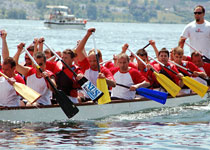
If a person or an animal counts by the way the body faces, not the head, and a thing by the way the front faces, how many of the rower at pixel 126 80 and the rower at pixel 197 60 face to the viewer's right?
0

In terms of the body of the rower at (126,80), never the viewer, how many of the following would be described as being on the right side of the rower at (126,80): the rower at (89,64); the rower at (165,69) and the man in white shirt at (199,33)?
1

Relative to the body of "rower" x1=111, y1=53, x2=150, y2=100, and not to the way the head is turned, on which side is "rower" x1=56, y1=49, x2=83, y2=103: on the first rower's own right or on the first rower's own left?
on the first rower's own right

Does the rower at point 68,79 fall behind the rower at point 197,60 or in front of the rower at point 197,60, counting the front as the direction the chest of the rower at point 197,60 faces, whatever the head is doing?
in front

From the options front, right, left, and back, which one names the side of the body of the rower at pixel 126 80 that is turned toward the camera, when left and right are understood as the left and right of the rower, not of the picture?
front

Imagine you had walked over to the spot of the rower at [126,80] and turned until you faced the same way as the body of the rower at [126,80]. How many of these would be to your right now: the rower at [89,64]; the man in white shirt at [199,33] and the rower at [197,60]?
1

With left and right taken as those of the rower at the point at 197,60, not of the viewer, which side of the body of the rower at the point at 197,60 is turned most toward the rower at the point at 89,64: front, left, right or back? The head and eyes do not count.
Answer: front

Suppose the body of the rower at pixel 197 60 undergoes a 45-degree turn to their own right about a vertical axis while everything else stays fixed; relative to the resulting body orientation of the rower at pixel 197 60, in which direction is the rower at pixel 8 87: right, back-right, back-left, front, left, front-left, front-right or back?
front-left
